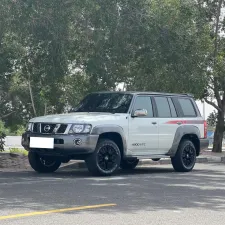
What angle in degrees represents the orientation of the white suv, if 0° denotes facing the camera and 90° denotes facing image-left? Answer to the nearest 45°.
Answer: approximately 45°

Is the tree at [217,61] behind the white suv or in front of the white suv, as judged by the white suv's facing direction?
behind
